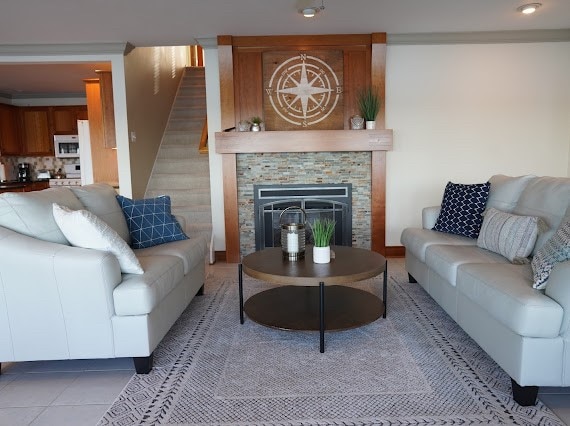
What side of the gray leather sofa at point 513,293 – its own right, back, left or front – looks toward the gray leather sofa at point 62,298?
front

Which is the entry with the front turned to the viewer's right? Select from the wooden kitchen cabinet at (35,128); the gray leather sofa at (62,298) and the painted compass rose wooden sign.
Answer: the gray leather sofa

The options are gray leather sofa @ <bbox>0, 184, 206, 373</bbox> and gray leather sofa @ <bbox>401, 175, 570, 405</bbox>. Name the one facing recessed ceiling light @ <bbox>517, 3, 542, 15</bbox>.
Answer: gray leather sofa @ <bbox>0, 184, 206, 373</bbox>

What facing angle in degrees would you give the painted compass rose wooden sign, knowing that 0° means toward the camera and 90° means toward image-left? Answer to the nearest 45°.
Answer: approximately 0°

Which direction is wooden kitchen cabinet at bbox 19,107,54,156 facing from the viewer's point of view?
toward the camera

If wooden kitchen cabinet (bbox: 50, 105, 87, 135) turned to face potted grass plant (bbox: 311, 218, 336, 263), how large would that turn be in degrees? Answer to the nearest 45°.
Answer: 0° — it already faces it

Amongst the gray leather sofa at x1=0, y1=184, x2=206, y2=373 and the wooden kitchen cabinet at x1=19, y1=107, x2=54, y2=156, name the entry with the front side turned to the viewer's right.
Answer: the gray leather sofa

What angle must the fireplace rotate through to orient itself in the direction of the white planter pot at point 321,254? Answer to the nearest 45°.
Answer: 0° — it already faces it

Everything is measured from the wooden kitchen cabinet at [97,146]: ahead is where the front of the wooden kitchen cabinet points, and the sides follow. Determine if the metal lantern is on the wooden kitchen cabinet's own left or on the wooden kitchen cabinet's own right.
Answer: on the wooden kitchen cabinet's own left

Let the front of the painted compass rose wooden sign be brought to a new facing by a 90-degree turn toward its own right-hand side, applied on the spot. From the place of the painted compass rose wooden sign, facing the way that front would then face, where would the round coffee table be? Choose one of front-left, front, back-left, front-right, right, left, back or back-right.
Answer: left

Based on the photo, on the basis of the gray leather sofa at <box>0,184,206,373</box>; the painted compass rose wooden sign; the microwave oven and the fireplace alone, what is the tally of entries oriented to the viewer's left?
0

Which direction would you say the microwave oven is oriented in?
toward the camera

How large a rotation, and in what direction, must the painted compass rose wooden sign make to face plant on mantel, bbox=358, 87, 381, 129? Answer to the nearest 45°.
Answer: approximately 90° to its left

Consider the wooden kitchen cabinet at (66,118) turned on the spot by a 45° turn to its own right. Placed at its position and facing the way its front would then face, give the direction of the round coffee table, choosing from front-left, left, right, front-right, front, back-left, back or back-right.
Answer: front-left

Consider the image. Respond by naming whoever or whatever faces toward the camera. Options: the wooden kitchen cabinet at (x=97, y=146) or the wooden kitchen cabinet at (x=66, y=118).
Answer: the wooden kitchen cabinet at (x=66, y=118)

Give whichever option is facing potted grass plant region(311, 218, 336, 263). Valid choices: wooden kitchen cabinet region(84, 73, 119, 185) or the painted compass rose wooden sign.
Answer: the painted compass rose wooden sign

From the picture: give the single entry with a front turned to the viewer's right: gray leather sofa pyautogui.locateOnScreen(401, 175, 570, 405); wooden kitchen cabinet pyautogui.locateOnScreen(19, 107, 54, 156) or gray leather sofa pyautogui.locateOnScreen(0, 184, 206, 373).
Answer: gray leather sofa pyautogui.locateOnScreen(0, 184, 206, 373)

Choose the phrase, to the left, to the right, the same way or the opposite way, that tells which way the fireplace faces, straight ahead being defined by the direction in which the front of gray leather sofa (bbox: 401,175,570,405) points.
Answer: to the left
